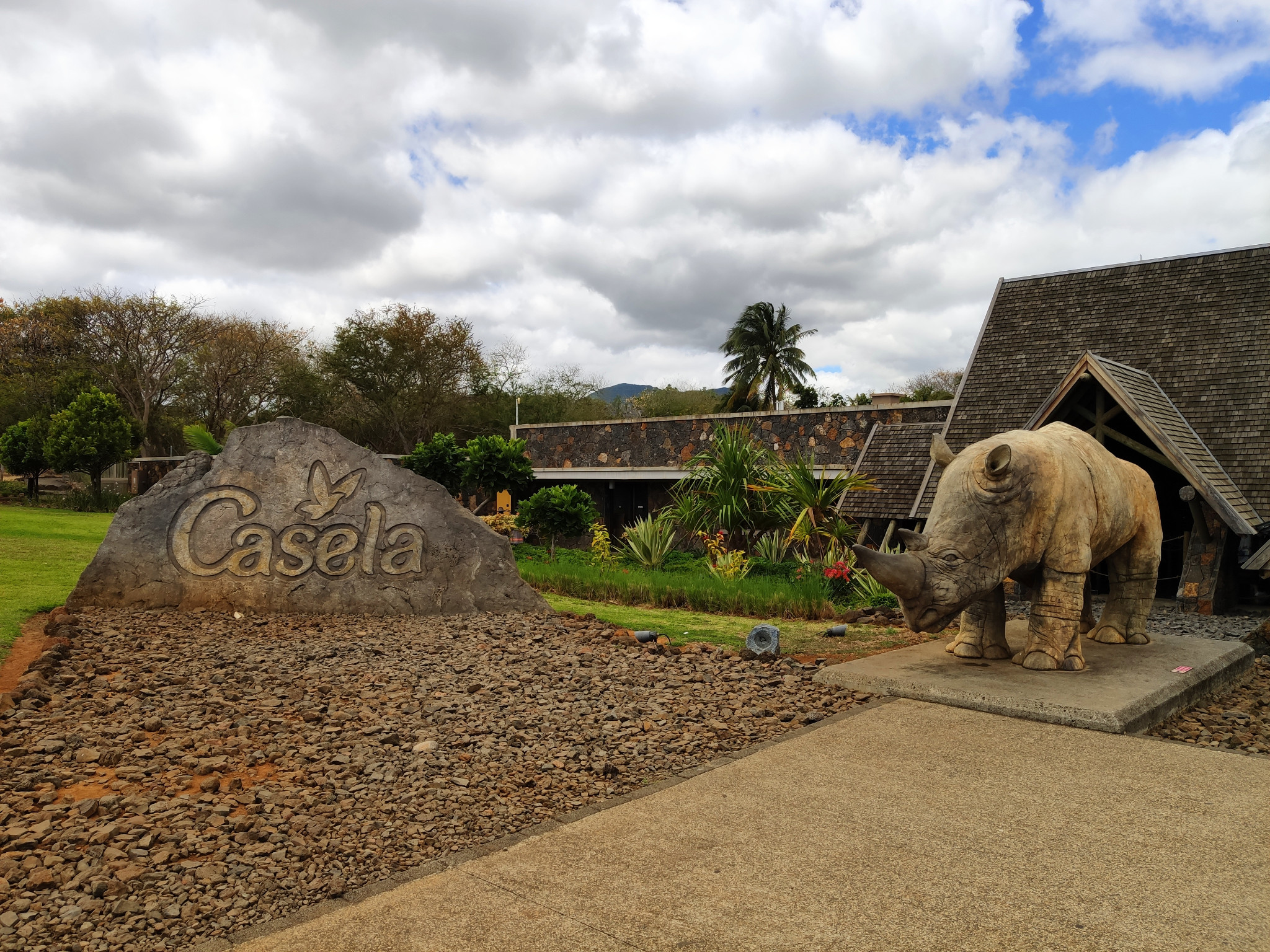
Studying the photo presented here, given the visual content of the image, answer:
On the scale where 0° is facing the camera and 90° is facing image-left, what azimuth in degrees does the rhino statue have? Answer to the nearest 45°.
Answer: approximately 45°

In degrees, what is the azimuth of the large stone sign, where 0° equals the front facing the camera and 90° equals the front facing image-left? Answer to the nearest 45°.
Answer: approximately 0°

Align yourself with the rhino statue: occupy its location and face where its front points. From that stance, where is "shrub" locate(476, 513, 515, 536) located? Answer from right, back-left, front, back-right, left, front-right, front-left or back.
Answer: right

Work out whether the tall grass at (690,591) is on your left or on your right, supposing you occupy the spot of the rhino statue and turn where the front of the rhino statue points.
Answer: on your right

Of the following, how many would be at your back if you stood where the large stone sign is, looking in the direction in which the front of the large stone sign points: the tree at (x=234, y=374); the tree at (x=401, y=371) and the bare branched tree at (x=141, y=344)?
3

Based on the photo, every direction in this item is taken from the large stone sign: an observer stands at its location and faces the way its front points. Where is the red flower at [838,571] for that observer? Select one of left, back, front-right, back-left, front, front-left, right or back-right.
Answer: left

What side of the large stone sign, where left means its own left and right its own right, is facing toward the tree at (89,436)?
back

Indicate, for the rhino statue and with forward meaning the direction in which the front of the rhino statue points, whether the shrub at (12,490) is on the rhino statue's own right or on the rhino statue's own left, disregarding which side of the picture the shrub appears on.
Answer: on the rhino statue's own right

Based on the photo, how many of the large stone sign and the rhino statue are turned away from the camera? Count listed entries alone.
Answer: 0

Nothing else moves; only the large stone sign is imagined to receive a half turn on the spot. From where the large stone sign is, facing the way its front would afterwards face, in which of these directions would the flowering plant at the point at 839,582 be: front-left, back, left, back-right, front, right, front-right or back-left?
right

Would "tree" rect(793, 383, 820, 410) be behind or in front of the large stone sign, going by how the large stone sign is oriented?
behind

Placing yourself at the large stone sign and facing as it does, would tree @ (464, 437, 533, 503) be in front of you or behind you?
behind

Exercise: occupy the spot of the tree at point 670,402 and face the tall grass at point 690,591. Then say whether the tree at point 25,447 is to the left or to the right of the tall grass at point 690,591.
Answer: right
